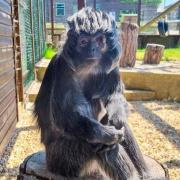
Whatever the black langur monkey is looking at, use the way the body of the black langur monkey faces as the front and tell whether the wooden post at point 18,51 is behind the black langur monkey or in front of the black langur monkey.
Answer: behind

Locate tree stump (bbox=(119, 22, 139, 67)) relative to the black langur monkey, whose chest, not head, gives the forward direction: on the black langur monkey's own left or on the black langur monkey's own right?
on the black langur monkey's own left

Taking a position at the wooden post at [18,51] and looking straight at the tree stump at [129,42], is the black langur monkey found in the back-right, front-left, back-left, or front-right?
back-right

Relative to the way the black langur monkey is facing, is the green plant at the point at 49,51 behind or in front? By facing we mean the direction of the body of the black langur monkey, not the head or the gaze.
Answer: behind

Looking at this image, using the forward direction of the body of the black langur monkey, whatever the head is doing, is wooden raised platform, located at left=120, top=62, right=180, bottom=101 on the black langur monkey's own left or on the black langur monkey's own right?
on the black langur monkey's own left

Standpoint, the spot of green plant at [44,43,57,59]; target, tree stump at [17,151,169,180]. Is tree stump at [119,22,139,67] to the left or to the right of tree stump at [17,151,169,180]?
left

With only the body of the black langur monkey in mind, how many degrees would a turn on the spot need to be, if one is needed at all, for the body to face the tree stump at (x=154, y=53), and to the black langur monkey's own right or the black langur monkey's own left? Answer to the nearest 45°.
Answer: approximately 135° to the black langur monkey's own left

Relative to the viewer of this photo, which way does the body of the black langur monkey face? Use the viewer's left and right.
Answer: facing the viewer and to the right of the viewer
